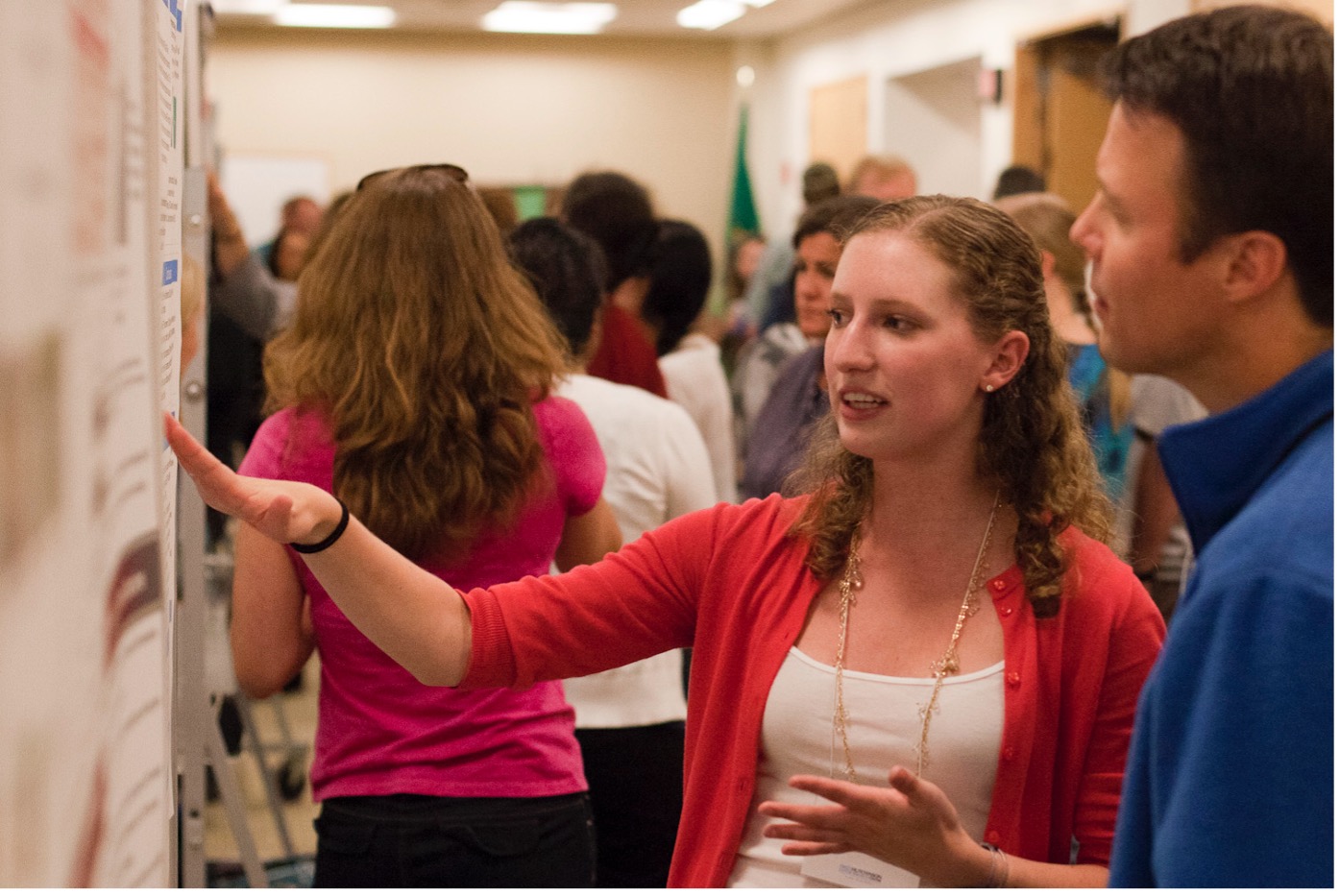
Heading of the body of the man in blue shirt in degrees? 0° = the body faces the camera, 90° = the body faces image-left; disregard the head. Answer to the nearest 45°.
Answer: approximately 90°

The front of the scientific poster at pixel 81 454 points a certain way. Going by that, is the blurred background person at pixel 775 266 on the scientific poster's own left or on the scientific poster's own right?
on the scientific poster's own left

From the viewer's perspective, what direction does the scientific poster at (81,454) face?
to the viewer's right

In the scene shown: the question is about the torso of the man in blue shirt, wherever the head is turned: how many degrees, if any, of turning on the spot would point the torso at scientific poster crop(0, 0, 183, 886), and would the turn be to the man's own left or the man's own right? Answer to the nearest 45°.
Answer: approximately 45° to the man's own left

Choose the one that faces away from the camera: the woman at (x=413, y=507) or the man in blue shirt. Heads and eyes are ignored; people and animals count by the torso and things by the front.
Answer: the woman

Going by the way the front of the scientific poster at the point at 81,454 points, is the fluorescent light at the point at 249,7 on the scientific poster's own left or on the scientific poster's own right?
on the scientific poster's own left

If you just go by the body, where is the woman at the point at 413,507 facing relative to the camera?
away from the camera

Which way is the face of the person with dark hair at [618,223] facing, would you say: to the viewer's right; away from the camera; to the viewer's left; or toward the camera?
away from the camera

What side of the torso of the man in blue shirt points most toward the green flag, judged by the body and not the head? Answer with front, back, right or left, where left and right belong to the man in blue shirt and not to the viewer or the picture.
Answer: right

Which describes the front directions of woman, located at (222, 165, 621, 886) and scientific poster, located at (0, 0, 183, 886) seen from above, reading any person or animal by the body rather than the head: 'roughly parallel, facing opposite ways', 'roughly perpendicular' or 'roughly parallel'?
roughly perpendicular

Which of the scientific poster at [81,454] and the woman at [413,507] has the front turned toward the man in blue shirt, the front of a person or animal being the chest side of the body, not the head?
the scientific poster
